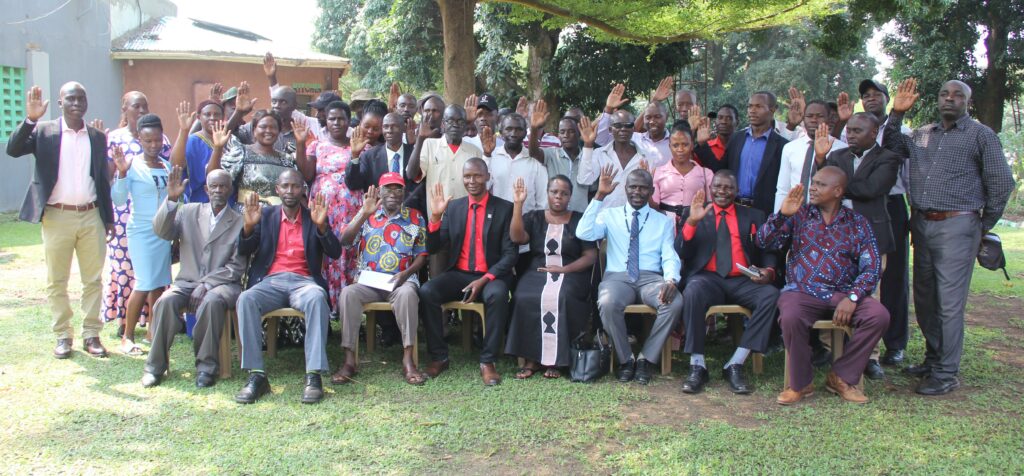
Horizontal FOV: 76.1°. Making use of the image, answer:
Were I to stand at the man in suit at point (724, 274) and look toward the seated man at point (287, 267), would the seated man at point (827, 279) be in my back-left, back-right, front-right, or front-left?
back-left

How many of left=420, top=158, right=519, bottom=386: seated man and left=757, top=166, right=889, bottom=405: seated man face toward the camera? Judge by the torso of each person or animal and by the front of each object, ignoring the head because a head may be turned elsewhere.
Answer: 2

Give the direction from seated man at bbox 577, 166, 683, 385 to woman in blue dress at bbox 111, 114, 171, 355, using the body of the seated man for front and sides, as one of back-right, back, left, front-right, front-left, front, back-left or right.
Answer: right

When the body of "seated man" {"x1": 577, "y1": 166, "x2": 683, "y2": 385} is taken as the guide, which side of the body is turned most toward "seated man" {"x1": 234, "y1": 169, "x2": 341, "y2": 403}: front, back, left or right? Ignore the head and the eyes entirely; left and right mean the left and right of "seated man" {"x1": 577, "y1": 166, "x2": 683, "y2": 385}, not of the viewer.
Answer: right

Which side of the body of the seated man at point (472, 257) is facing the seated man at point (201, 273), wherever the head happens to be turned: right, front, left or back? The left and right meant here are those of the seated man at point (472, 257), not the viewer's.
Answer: right

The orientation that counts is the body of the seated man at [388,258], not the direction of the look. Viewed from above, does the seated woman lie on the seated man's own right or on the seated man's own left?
on the seated man's own left

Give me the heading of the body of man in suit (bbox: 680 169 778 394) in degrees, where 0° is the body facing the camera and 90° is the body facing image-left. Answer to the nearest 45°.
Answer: approximately 0°
